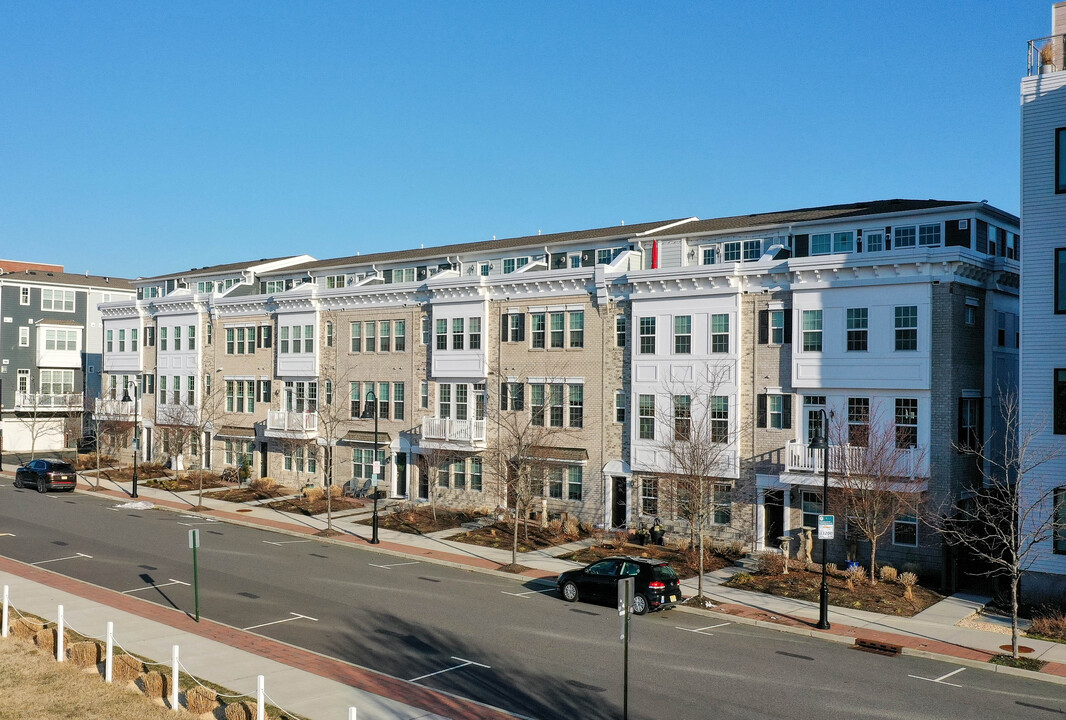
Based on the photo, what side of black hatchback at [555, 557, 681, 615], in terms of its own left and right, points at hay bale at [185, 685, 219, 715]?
left

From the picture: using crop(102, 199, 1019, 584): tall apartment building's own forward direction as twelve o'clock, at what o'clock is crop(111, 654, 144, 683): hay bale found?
The hay bale is roughly at 12 o'clock from the tall apartment building.

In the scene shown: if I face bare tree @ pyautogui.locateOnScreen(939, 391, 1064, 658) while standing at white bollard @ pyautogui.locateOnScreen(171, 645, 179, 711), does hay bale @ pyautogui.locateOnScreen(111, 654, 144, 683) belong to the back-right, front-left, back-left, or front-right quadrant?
back-left

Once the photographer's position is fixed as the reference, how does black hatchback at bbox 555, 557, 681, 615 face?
facing away from the viewer and to the left of the viewer

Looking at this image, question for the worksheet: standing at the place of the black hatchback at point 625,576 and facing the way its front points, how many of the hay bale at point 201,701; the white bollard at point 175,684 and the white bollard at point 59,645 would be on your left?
3

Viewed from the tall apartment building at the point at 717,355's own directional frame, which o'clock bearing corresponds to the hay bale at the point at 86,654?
The hay bale is roughly at 12 o'clock from the tall apartment building.

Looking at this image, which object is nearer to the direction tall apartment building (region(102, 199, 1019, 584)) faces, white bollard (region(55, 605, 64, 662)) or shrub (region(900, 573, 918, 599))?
the white bollard

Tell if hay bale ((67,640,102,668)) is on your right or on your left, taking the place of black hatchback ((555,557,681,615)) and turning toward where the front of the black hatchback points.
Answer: on your left

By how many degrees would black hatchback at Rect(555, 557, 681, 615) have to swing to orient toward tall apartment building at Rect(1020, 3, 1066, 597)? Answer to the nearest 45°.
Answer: approximately 135° to its right

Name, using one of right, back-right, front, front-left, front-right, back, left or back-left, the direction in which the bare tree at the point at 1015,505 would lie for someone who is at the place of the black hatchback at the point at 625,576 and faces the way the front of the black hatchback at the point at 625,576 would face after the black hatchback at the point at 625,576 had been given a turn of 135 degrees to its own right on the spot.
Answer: front

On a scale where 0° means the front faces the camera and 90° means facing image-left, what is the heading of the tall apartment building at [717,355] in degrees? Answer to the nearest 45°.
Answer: approximately 45°

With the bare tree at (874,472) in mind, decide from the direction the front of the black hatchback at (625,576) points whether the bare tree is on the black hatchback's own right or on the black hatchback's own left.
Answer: on the black hatchback's own right

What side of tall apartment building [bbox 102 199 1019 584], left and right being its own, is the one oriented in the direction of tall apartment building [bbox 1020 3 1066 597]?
left

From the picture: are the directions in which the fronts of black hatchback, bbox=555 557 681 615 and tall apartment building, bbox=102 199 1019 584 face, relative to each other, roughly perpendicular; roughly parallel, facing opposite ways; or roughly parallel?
roughly perpendicular
